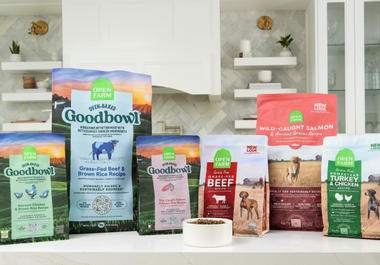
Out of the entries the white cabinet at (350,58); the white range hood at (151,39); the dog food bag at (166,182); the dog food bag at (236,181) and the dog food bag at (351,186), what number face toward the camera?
5

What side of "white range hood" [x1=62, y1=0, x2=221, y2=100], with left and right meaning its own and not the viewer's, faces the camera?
front

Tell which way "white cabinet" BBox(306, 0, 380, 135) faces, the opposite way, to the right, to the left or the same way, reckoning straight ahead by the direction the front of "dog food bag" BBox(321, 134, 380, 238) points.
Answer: the same way

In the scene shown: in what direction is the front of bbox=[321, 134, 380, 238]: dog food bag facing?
toward the camera

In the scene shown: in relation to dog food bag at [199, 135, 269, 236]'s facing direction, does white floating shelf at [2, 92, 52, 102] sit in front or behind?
behind

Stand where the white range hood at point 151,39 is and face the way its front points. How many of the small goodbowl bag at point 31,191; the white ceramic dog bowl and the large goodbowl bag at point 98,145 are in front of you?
3

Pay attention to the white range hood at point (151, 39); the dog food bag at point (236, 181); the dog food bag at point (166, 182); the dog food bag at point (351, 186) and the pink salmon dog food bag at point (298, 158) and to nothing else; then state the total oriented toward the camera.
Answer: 5

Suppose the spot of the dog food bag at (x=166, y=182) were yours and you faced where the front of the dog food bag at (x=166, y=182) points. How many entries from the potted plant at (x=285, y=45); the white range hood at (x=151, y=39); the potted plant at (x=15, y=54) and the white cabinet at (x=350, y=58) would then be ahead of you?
0

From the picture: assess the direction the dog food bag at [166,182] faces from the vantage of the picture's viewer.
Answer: facing the viewer

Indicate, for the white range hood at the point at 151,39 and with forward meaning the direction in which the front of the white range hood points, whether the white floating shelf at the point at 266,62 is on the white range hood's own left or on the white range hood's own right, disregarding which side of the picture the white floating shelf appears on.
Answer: on the white range hood's own left

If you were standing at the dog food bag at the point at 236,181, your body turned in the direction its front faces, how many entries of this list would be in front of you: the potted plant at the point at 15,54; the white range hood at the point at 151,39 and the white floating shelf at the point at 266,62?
0

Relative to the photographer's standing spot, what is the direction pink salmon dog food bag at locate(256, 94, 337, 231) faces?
facing the viewer

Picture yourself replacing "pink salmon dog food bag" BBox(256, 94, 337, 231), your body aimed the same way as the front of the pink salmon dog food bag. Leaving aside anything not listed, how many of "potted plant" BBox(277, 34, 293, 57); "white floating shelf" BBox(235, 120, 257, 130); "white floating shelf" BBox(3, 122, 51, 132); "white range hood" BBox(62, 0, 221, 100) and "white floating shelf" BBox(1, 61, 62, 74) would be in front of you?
0
